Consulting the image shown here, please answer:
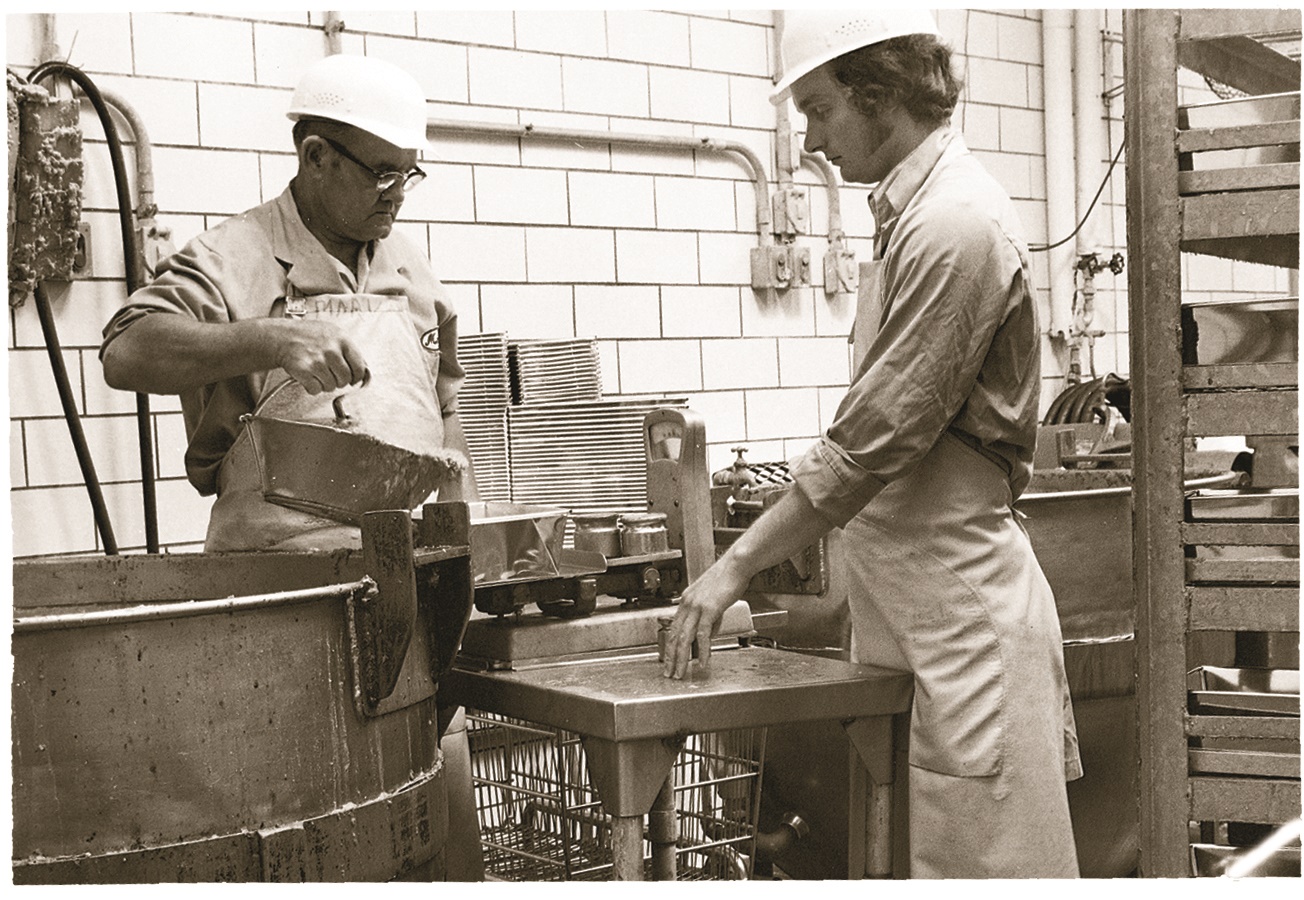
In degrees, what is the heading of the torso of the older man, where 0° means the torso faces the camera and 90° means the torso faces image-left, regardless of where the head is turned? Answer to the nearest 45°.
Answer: approximately 315°

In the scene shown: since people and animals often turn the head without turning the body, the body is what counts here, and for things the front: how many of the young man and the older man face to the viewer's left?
1

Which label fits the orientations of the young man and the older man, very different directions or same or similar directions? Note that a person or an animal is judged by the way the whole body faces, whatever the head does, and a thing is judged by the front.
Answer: very different directions

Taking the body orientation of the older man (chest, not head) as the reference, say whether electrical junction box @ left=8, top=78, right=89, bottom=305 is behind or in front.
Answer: behind

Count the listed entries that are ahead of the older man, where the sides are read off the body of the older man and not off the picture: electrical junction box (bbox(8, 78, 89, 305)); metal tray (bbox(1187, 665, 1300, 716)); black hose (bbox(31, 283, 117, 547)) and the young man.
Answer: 2

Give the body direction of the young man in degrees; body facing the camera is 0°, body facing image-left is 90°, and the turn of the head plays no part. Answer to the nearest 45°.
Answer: approximately 90°

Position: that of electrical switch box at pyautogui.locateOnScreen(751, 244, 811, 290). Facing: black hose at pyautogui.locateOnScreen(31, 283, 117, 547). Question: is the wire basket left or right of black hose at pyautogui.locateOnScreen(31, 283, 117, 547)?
left

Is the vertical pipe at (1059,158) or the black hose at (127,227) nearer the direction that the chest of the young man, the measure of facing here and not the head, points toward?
the black hose

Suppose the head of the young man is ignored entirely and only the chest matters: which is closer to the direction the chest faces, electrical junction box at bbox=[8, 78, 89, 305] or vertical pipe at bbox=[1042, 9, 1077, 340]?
the electrical junction box
